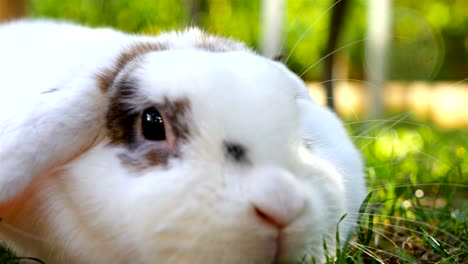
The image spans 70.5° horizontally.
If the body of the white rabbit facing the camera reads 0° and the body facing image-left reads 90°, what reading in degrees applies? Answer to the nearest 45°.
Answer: approximately 315°

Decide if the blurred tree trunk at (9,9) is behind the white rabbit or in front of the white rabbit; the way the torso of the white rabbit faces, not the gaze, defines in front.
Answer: behind

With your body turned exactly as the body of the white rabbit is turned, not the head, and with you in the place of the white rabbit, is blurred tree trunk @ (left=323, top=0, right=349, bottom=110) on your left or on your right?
on your left

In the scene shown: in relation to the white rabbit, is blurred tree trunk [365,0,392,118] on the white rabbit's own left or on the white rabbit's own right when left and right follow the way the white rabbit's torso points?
on the white rabbit's own left
